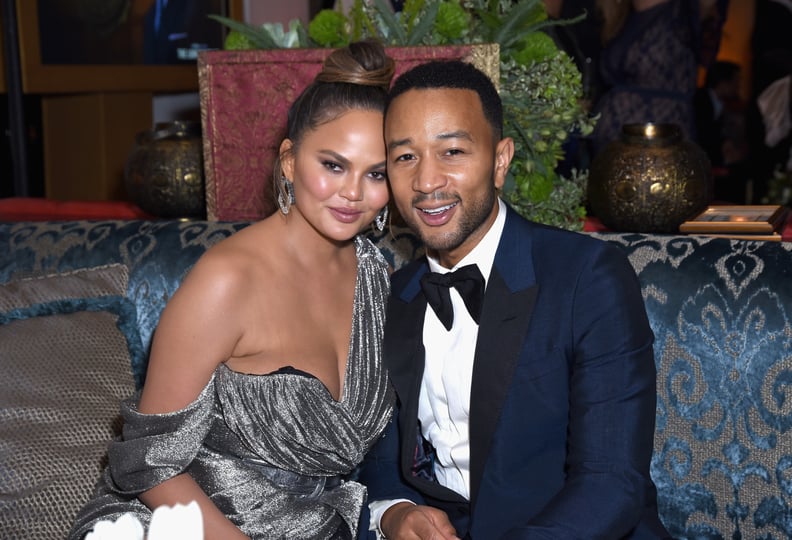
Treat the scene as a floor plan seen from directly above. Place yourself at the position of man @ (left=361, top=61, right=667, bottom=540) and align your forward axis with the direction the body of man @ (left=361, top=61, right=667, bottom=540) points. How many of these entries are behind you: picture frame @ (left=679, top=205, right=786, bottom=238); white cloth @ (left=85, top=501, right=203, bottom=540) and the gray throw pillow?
1

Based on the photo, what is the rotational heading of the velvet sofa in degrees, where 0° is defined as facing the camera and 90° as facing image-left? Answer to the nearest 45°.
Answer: approximately 0°

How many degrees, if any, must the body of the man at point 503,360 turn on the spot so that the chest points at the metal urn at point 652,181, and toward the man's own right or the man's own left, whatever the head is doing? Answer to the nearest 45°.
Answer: approximately 180°

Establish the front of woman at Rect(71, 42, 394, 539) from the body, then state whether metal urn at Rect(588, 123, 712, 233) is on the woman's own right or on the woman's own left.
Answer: on the woman's own left

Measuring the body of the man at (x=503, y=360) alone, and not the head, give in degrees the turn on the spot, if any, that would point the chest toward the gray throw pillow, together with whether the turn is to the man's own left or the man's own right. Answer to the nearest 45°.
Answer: approximately 45° to the man's own right

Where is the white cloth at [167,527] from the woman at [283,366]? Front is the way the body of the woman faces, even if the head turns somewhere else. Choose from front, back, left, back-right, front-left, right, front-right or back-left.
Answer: front-right

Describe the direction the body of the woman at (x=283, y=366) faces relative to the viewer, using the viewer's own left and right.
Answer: facing the viewer and to the right of the viewer

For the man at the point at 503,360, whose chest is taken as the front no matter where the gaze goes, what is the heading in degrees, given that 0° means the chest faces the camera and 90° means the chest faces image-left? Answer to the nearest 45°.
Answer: approximately 45°

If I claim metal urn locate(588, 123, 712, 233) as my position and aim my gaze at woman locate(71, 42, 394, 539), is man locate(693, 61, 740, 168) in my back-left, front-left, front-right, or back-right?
back-right

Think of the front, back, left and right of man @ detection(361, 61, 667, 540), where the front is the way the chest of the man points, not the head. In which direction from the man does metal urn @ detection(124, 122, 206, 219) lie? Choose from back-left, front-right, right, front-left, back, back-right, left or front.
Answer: right
